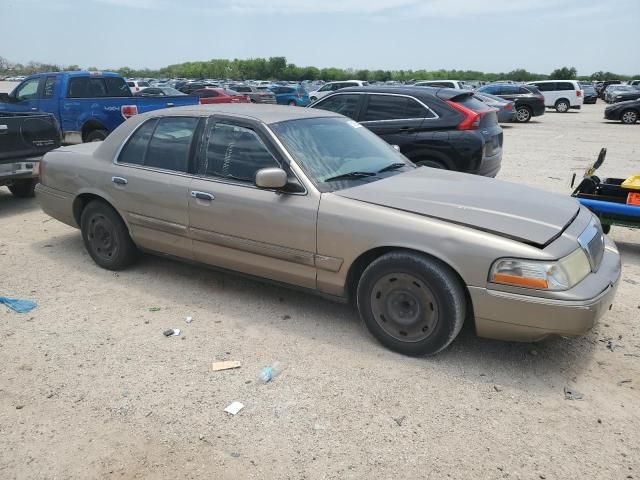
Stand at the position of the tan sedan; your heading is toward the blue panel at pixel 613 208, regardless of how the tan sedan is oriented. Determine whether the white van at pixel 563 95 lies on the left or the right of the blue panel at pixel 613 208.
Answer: left

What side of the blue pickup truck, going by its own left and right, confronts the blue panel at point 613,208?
back

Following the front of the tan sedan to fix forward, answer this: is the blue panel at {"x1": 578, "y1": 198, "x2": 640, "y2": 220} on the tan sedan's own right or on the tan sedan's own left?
on the tan sedan's own left

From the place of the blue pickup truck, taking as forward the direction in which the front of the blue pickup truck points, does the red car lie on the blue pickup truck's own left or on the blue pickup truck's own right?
on the blue pickup truck's own right

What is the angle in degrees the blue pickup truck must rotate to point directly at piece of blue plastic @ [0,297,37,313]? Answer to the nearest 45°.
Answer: approximately 135° to its left

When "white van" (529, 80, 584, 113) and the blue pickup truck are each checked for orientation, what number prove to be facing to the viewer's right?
0

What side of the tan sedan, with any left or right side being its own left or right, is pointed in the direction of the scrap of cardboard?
right

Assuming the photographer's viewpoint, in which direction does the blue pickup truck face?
facing away from the viewer and to the left of the viewer

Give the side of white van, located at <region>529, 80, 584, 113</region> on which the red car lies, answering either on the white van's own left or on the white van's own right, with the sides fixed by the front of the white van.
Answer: on the white van's own left

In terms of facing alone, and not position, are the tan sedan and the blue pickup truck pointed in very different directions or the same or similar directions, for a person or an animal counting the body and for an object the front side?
very different directions

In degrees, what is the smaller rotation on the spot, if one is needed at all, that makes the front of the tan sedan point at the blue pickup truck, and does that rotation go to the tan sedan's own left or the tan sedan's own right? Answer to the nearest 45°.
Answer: approximately 180°
